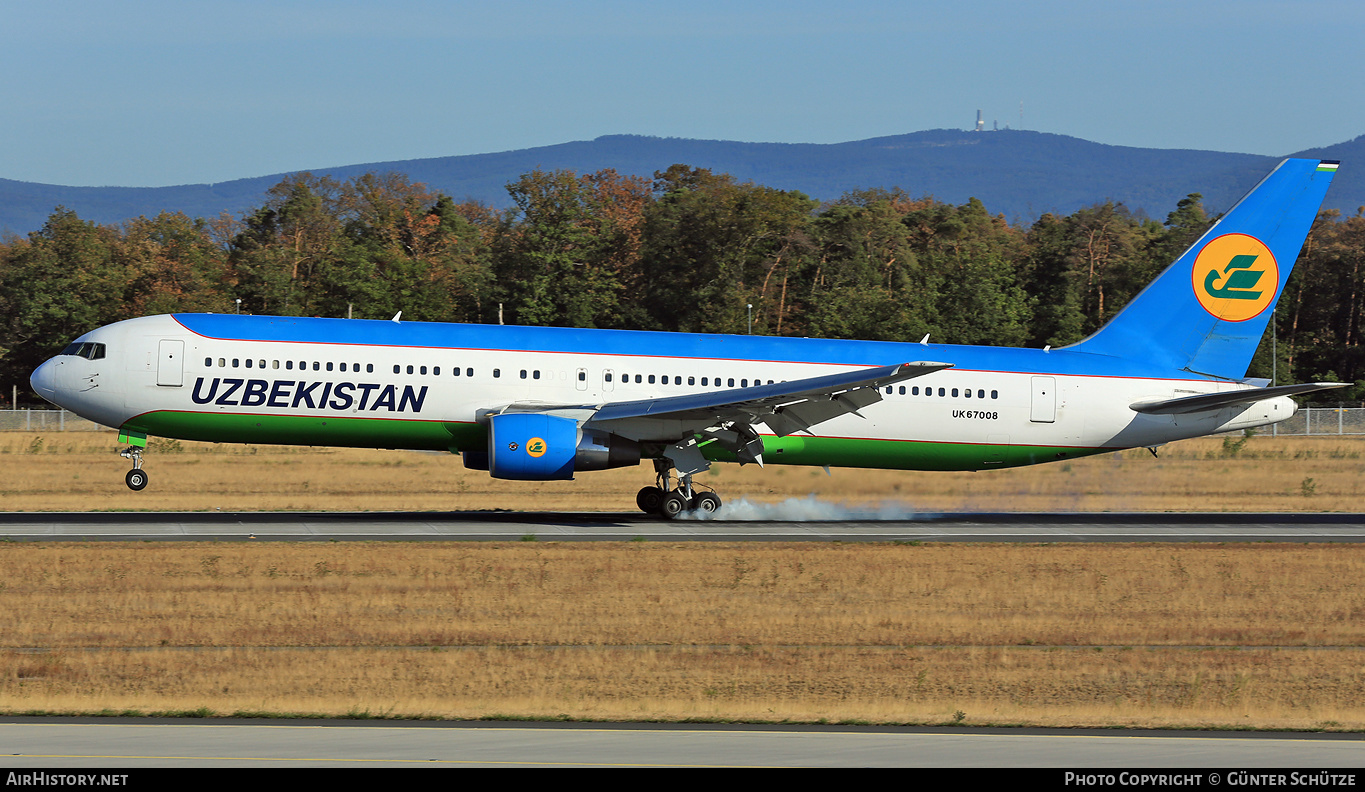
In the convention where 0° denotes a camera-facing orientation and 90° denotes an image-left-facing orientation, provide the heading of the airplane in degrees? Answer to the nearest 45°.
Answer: approximately 90°
